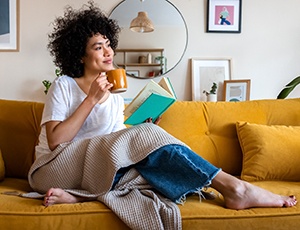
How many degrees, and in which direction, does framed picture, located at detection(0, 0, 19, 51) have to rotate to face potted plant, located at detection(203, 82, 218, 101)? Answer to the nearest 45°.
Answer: approximately 90° to its left

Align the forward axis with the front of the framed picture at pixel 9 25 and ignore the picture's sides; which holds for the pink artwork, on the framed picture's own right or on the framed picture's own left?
on the framed picture's own left

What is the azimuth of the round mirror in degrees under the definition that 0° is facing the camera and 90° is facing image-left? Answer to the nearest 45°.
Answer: approximately 0°

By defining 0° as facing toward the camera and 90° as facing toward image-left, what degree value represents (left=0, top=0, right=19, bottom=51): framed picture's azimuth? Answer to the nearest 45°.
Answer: approximately 0°

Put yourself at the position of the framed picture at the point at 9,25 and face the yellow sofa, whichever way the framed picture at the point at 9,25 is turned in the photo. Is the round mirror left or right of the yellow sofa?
left

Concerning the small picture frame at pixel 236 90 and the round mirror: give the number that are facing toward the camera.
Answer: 2

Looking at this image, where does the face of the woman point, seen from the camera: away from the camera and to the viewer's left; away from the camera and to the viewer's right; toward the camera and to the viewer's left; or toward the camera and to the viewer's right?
toward the camera and to the viewer's right

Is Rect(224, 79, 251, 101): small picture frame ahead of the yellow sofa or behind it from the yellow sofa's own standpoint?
behind

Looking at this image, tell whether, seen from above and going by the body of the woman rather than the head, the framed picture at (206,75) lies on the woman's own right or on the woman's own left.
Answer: on the woman's own left
